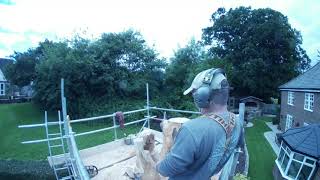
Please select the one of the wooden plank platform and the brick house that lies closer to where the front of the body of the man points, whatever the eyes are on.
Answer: the wooden plank platform

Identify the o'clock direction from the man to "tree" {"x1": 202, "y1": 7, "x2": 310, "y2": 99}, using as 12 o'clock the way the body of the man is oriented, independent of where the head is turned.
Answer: The tree is roughly at 2 o'clock from the man.

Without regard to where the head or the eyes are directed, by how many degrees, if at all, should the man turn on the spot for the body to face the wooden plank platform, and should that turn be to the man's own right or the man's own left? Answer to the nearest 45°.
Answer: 0° — they already face it

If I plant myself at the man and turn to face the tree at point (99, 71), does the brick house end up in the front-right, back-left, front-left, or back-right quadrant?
front-right

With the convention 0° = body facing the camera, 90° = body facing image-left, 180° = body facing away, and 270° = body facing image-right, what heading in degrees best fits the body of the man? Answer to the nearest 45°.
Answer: approximately 135°

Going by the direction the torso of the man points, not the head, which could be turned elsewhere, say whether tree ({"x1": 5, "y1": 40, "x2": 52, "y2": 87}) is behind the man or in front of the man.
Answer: in front

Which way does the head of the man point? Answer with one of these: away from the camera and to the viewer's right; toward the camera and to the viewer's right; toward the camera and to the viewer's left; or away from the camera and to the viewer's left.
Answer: away from the camera and to the viewer's left

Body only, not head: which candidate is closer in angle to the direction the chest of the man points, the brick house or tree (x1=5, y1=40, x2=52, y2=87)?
the tree

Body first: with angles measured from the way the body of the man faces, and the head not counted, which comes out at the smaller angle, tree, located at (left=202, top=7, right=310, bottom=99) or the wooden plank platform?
the wooden plank platform
